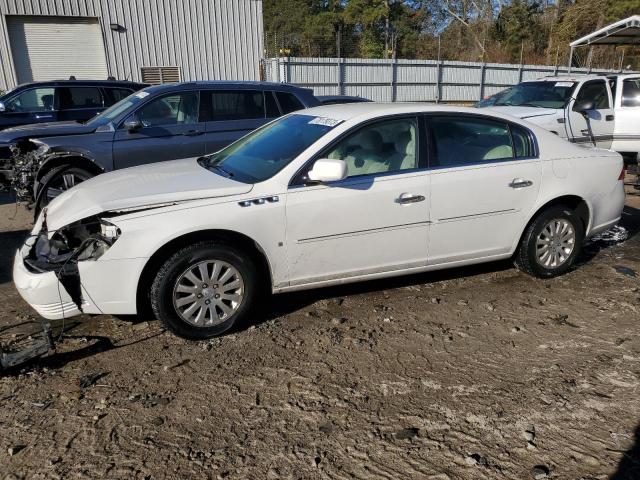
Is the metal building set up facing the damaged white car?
yes

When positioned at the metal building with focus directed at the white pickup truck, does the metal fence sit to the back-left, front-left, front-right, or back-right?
front-left

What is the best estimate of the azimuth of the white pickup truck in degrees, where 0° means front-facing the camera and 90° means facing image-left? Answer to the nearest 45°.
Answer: approximately 45°

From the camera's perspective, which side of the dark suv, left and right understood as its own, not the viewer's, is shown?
left

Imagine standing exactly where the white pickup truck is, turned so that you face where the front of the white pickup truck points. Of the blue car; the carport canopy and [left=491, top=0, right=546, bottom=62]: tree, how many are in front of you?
1

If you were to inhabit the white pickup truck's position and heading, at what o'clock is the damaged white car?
The damaged white car is roughly at 11 o'clock from the white pickup truck.

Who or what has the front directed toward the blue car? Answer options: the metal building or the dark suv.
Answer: the metal building

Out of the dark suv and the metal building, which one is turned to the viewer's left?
the dark suv

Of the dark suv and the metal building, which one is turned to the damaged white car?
the metal building

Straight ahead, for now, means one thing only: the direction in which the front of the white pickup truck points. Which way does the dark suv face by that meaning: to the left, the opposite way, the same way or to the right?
the same way

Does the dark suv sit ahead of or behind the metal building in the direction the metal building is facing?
ahead

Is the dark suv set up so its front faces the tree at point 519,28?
no

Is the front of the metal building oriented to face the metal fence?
no

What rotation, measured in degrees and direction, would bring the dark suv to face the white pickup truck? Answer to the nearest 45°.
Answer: approximately 135° to its left

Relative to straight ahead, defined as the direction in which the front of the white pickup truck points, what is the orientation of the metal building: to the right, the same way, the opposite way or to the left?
to the left

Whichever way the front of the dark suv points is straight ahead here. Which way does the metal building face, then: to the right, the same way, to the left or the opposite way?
to the left

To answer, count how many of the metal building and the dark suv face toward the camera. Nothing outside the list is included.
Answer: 1

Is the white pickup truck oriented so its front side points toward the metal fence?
no

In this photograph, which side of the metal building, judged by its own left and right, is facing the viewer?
front
